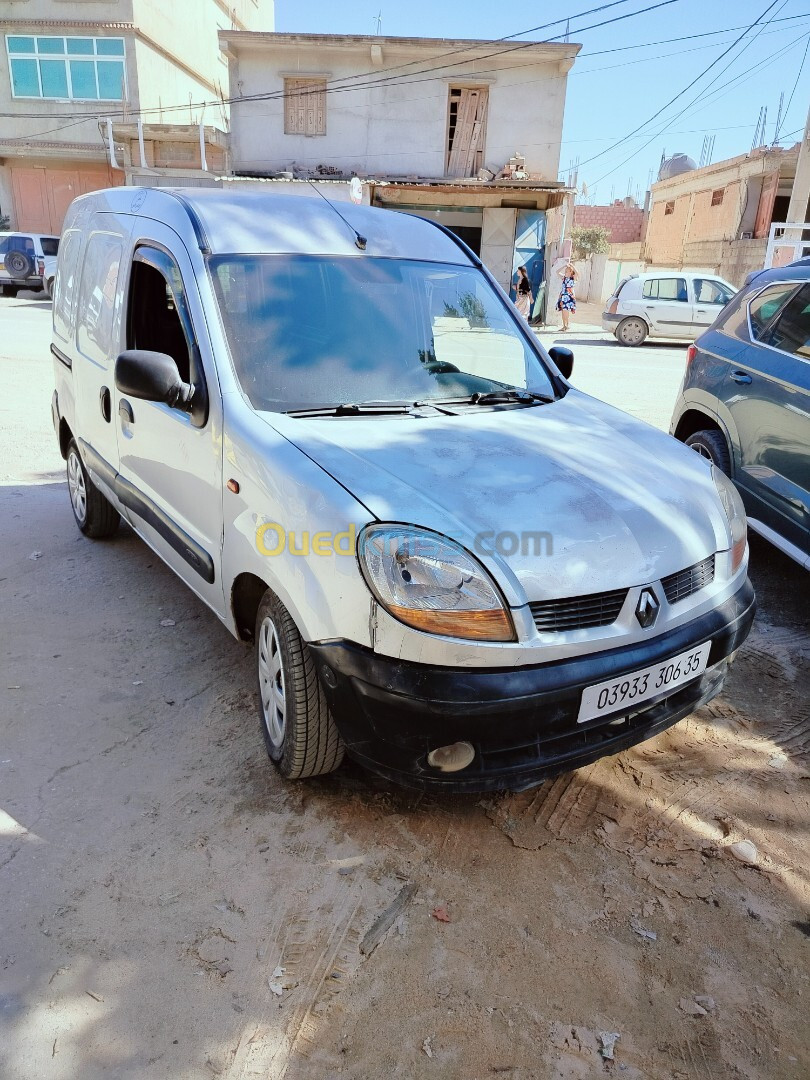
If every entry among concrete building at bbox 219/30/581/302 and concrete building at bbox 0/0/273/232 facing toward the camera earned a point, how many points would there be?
2

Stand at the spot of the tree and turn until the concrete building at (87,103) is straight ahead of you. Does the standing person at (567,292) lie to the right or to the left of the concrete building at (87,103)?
left

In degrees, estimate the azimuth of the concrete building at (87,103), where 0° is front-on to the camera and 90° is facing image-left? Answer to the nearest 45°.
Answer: approximately 0°

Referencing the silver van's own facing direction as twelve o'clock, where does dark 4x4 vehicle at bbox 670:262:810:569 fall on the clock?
The dark 4x4 vehicle is roughly at 9 o'clock from the silver van.

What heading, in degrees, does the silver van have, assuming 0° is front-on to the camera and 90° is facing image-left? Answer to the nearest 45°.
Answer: approximately 315°

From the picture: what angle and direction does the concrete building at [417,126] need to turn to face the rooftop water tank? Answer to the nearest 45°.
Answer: approximately 135° to its left

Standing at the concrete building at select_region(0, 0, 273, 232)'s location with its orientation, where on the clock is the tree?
The tree is roughly at 9 o'clock from the concrete building.

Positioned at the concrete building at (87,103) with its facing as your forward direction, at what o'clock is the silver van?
The silver van is roughly at 12 o'clock from the concrete building.
